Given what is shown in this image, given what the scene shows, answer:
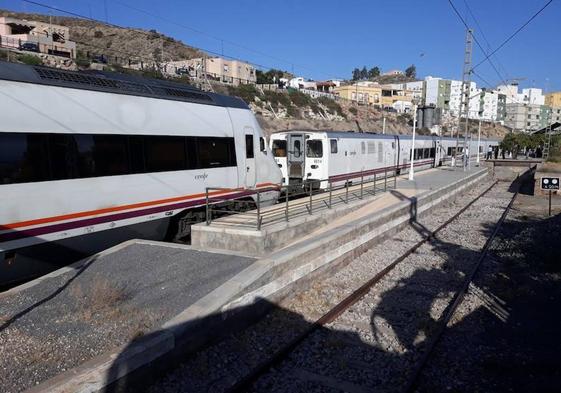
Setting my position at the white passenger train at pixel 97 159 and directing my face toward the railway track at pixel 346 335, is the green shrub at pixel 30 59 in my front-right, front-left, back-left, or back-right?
back-left

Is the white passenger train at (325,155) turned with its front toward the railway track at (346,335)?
no

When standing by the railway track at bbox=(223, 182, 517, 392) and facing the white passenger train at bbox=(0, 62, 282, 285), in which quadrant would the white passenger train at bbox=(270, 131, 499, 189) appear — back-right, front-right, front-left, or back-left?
front-right

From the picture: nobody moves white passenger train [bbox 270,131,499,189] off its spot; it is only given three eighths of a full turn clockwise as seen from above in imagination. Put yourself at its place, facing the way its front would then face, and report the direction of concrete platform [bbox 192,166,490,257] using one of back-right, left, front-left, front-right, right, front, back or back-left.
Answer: back

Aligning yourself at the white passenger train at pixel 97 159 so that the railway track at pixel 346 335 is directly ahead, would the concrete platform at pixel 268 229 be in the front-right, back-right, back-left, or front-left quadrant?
front-left

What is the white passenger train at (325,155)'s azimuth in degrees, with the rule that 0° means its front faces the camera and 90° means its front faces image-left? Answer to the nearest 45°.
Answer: approximately 45°

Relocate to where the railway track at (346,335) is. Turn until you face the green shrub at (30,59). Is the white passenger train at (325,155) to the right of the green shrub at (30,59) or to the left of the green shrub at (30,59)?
right

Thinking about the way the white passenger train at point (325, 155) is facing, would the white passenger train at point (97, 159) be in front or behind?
in front

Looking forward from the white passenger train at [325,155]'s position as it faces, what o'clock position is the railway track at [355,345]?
The railway track is roughly at 10 o'clock from the white passenger train.

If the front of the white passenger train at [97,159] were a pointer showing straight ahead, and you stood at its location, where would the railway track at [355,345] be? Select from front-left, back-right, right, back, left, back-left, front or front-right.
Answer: right

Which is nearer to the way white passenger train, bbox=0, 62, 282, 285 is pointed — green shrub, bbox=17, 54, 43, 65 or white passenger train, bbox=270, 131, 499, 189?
the white passenger train

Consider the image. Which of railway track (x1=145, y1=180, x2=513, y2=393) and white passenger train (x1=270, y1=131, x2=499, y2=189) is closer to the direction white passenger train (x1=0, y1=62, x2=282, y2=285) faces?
the white passenger train

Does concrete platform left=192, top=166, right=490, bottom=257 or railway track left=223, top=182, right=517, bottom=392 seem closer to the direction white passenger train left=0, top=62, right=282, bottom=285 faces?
the concrete platform

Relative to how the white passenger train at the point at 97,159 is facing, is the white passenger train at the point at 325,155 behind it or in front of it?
in front
